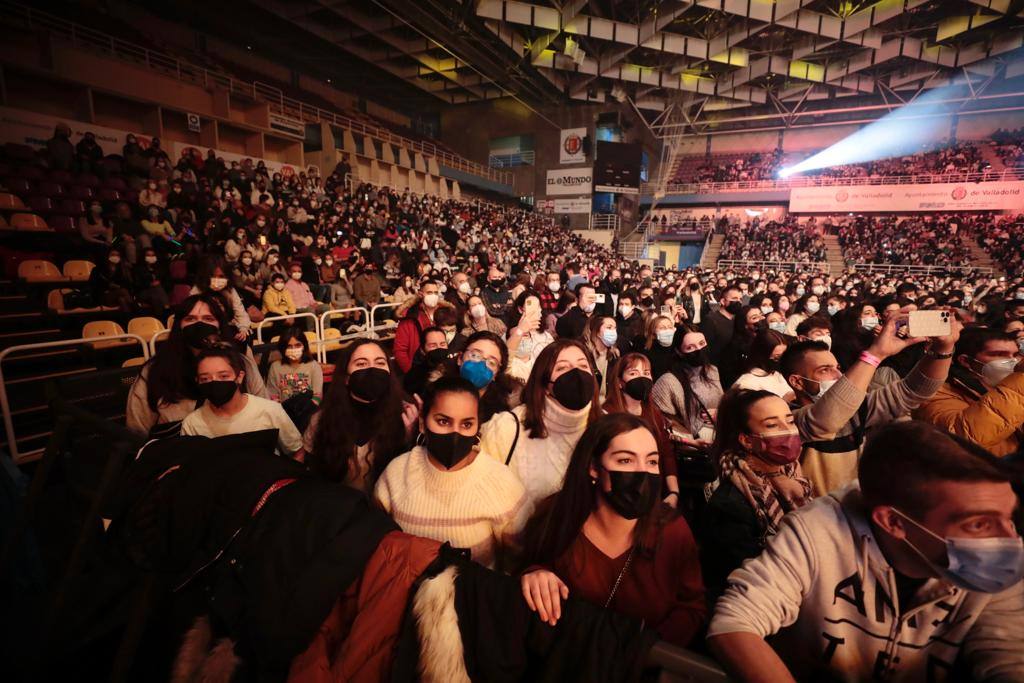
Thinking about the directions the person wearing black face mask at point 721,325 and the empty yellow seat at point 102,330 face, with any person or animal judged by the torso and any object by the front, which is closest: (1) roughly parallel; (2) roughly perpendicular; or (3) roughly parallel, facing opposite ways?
roughly perpendicular

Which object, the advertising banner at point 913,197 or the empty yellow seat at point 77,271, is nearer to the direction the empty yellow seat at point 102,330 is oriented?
the advertising banner

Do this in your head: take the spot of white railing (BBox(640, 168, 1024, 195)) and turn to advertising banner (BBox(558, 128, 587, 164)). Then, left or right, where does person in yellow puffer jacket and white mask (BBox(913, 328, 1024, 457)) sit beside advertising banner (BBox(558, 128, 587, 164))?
left

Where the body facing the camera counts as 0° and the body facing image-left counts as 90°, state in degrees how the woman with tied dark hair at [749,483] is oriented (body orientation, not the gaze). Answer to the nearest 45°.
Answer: approximately 315°

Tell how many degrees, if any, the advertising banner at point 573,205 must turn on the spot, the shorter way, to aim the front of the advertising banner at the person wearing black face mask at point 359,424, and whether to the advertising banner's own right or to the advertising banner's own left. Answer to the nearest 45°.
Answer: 0° — it already faces them

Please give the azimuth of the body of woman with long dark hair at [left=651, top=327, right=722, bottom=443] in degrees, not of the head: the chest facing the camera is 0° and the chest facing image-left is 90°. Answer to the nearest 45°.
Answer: approximately 315°

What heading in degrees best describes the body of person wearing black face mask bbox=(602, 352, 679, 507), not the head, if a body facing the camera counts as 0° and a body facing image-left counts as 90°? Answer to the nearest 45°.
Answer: approximately 315°

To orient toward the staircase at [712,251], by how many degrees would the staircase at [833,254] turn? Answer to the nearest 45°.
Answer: approximately 90° to its right

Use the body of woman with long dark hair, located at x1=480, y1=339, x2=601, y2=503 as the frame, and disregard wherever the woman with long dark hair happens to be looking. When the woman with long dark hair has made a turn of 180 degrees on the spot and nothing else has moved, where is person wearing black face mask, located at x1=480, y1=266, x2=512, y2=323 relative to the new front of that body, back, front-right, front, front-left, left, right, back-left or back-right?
front-right
